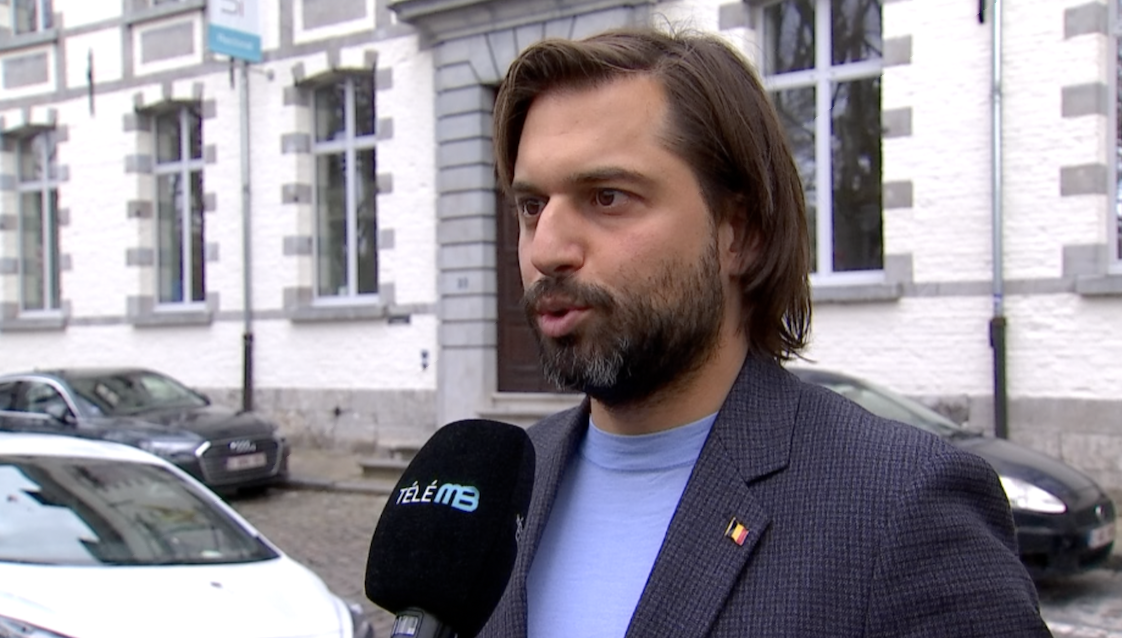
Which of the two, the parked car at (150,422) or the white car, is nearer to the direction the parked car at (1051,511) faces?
the white car

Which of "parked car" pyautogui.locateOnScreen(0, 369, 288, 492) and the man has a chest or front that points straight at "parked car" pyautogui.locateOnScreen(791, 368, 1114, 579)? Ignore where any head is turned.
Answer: "parked car" pyautogui.locateOnScreen(0, 369, 288, 492)

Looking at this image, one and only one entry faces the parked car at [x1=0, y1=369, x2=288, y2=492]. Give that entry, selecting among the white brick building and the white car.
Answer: the white brick building

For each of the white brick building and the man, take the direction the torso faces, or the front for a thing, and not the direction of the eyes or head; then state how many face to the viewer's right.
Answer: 0

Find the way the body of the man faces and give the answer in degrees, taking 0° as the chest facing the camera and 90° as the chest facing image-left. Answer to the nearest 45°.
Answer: approximately 45°

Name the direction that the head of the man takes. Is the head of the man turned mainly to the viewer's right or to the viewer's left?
to the viewer's left

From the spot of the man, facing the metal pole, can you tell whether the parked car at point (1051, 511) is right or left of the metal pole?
right

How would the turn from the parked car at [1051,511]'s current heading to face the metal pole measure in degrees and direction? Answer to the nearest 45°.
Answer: approximately 180°

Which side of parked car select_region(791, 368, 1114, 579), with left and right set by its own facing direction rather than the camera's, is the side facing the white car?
right

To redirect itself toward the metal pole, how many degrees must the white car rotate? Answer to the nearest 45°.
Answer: approximately 135° to its left

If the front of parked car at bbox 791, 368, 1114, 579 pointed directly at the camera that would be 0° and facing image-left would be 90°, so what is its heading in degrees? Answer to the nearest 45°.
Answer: approximately 315°

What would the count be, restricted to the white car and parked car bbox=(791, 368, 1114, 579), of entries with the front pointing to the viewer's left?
0
